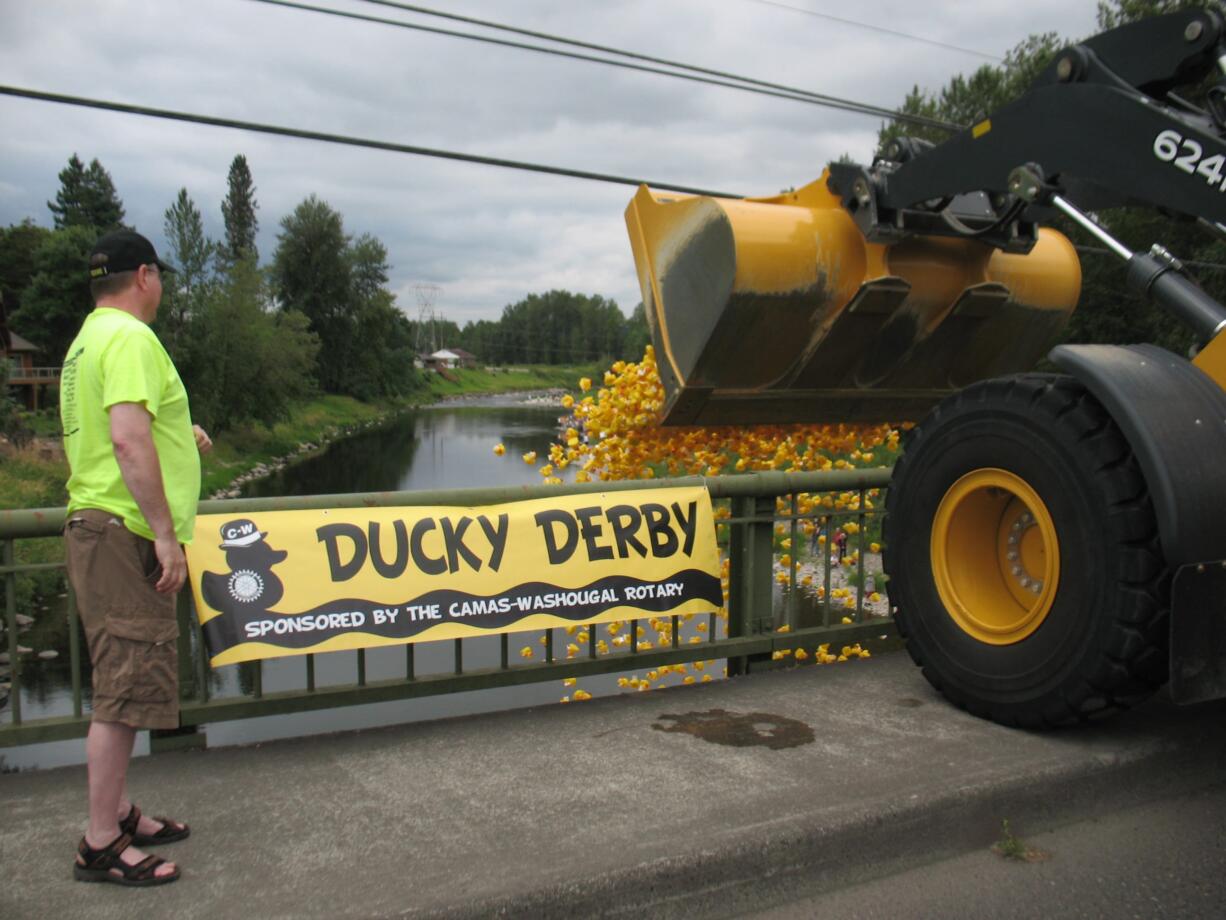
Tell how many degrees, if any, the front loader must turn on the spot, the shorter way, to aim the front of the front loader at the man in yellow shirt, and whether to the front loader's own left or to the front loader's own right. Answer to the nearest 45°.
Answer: approximately 90° to the front loader's own left

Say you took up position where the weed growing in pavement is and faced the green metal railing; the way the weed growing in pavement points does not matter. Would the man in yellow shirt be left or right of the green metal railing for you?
left

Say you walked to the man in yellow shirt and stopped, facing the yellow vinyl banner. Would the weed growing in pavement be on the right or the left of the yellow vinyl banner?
right

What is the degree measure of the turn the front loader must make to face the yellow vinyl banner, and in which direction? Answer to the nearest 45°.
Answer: approximately 45° to its left

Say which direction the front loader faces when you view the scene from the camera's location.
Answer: facing away from the viewer and to the left of the viewer

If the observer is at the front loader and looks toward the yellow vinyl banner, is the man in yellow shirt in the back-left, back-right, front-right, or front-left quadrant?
front-left
